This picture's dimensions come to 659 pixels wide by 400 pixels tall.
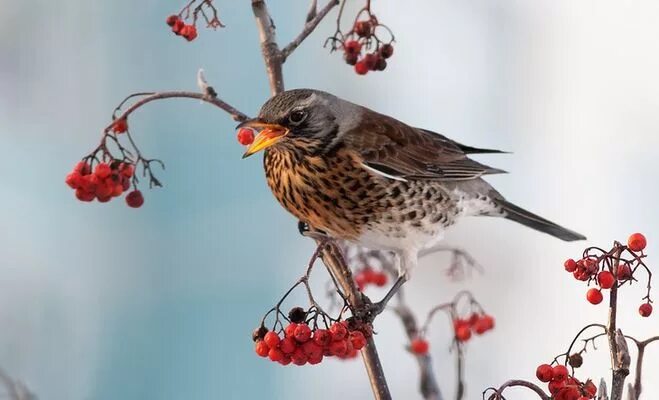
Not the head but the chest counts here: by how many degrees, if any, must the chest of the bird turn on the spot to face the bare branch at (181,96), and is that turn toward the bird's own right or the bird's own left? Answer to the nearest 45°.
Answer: approximately 45° to the bird's own left

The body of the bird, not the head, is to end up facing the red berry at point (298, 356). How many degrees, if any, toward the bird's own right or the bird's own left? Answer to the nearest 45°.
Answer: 0° — it already faces it

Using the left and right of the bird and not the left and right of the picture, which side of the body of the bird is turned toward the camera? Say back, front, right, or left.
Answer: left

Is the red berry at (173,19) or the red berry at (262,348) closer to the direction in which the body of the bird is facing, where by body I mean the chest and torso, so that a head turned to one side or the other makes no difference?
the red berry at (173,19)

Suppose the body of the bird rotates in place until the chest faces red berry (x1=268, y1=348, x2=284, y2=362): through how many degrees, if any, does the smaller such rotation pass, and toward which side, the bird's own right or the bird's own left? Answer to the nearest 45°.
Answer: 0° — it already faces it
